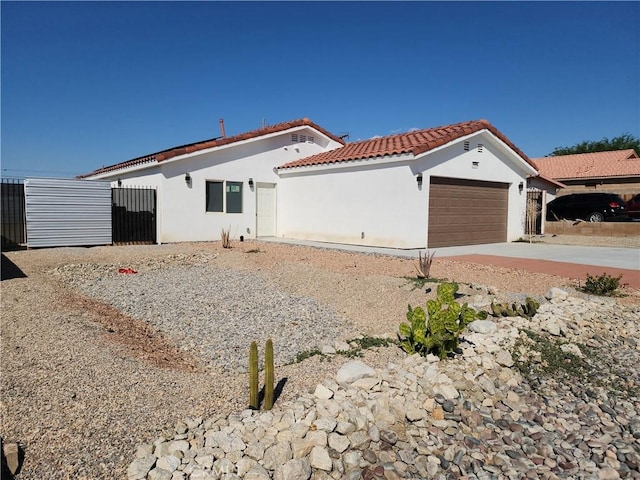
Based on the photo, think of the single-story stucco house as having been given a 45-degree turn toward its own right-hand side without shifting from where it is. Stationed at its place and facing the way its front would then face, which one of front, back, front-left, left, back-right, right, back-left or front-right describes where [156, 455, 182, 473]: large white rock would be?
front

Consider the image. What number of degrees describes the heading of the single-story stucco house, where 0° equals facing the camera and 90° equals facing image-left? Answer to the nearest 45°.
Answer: approximately 315°

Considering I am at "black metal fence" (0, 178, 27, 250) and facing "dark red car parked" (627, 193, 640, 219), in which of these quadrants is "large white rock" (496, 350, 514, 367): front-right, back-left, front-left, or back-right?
front-right

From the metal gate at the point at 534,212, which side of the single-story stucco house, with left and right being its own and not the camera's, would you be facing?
left

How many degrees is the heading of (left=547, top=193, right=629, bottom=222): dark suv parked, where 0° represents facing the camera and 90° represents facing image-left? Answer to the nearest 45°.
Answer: approximately 135°
